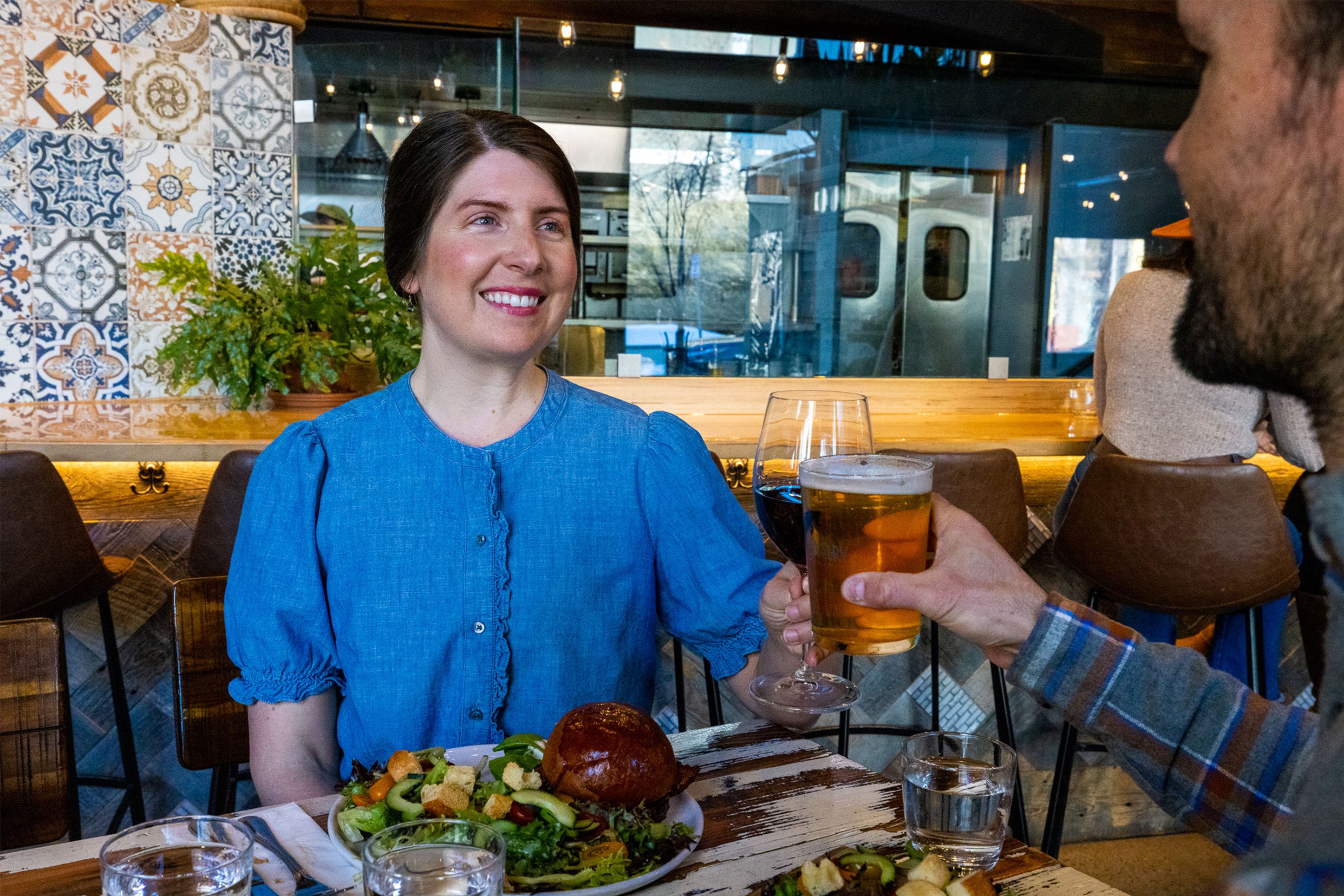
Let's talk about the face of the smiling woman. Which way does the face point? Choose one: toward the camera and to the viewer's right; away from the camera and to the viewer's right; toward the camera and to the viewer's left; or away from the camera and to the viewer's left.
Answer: toward the camera and to the viewer's right

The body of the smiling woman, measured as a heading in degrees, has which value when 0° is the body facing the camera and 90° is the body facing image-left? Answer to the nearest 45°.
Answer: approximately 0°

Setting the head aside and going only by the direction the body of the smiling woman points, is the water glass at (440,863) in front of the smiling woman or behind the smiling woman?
in front

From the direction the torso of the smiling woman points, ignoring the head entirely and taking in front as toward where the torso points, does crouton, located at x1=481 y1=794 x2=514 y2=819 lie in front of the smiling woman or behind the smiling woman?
in front

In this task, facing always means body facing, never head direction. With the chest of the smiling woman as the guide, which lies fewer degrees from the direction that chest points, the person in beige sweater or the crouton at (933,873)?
the crouton

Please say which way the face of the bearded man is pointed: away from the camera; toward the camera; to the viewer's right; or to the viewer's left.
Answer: to the viewer's left

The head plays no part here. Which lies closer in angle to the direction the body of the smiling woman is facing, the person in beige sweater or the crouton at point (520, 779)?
the crouton

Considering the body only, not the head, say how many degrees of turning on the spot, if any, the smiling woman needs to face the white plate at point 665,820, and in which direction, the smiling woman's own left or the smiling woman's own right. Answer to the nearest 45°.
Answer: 0° — they already face it

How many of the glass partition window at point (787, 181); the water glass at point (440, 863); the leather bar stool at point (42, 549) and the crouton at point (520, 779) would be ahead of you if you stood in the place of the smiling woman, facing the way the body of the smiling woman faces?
2

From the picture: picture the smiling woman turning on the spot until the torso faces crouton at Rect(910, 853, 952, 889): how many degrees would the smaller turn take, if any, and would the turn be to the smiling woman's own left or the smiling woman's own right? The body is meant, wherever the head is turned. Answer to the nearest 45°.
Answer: approximately 45° to the smiling woman's own left

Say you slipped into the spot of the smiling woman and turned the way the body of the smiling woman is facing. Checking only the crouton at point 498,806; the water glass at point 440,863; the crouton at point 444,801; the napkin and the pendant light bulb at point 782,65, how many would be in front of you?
4

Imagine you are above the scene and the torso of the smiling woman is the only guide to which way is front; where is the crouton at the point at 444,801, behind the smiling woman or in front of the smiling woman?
in front

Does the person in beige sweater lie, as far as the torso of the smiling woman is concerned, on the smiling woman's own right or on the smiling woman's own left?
on the smiling woman's own left
